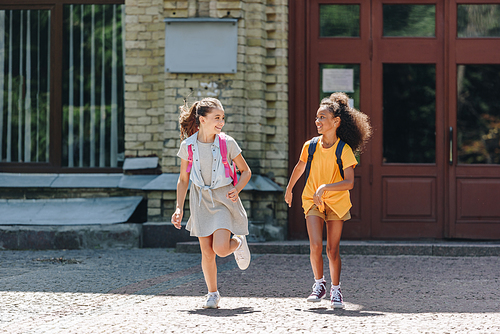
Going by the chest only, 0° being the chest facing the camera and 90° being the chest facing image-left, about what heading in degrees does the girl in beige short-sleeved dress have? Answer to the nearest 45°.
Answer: approximately 0°

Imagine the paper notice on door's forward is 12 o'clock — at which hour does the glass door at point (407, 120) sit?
The glass door is roughly at 9 o'clock from the paper notice on door.

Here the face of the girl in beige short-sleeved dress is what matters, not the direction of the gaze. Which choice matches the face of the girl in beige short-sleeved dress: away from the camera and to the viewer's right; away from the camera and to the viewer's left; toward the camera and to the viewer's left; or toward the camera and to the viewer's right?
toward the camera and to the viewer's right

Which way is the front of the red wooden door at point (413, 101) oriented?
toward the camera

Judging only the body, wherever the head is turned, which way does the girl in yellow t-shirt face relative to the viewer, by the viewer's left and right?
facing the viewer

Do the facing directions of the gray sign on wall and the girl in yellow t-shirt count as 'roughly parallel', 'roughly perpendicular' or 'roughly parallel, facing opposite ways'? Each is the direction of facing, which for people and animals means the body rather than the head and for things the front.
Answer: roughly parallel

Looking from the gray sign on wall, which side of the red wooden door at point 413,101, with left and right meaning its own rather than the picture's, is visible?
right

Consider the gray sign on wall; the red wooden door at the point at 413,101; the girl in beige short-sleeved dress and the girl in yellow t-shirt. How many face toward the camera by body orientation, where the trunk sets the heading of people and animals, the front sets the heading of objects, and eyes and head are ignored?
4

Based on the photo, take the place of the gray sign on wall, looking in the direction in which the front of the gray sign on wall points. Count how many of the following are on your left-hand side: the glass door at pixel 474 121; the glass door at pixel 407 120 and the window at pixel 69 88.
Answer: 2

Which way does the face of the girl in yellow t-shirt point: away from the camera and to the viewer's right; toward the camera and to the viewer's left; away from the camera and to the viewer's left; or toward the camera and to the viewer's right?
toward the camera and to the viewer's left

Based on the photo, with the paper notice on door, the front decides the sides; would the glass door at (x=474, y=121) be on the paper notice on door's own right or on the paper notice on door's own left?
on the paper notice on door's own left
